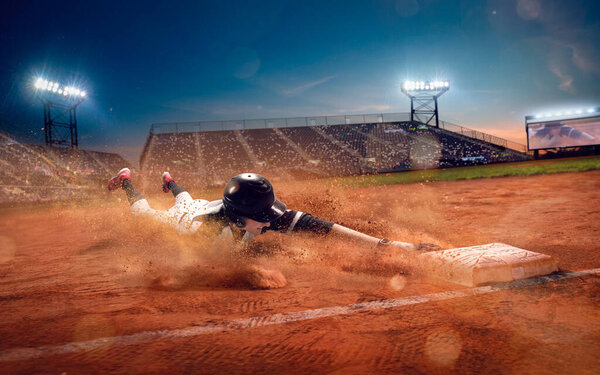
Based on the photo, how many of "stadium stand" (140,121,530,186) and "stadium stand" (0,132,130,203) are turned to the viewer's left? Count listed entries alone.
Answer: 0

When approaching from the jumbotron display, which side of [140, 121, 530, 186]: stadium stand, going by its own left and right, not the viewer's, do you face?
left

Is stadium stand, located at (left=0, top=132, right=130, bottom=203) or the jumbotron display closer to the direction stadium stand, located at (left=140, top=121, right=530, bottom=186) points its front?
the stadium stand

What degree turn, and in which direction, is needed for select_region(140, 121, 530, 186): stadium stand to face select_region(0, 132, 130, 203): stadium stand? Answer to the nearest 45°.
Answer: approximately 45° to its right

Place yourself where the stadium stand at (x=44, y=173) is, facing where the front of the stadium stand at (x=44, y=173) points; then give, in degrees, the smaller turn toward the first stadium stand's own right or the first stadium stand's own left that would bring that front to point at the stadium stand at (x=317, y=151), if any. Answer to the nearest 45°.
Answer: approximately 45° to the first stadium stand's own left

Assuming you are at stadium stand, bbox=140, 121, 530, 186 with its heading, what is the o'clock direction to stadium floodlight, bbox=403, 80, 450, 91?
The stadium floodlight is roughly at 8 o'clock from the stadium stand.

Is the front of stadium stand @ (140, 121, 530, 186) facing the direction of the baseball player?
yes

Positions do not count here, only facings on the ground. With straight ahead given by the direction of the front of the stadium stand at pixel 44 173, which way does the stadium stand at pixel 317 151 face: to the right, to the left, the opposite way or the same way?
to the right

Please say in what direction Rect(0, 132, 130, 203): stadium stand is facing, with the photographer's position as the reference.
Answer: facing the viewer and to the right of the viewer

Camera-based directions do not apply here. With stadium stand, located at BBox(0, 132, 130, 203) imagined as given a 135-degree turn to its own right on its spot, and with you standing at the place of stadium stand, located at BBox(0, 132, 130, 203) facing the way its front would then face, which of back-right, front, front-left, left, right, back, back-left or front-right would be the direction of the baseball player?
left

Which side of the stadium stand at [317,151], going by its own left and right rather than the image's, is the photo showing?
front

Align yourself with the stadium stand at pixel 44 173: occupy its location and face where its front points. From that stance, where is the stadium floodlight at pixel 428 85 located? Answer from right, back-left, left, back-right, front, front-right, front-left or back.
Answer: front-left
